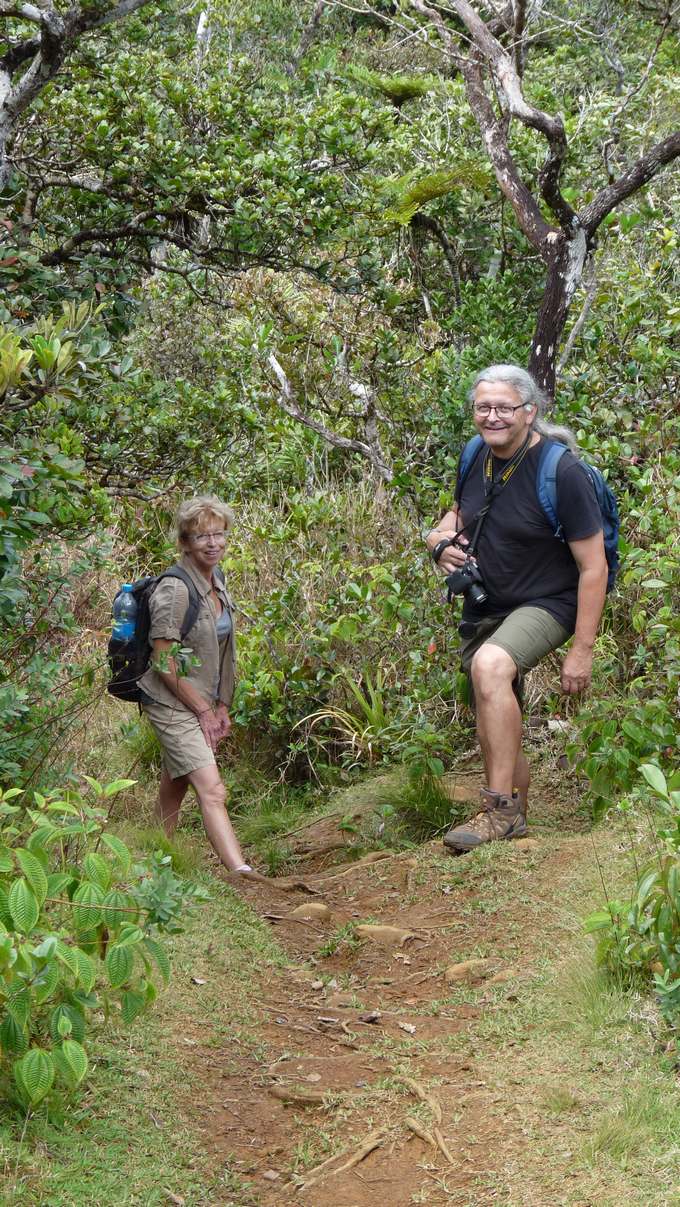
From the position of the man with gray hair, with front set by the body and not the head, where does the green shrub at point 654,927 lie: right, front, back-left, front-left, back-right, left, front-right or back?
front-left

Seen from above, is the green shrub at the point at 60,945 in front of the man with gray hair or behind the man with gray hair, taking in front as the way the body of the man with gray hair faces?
in front

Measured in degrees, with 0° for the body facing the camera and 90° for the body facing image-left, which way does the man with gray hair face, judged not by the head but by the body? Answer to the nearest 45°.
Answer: approximately 45°

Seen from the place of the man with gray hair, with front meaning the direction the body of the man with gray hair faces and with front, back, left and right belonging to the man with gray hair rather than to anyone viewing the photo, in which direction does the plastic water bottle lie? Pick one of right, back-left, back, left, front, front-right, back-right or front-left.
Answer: front-right
